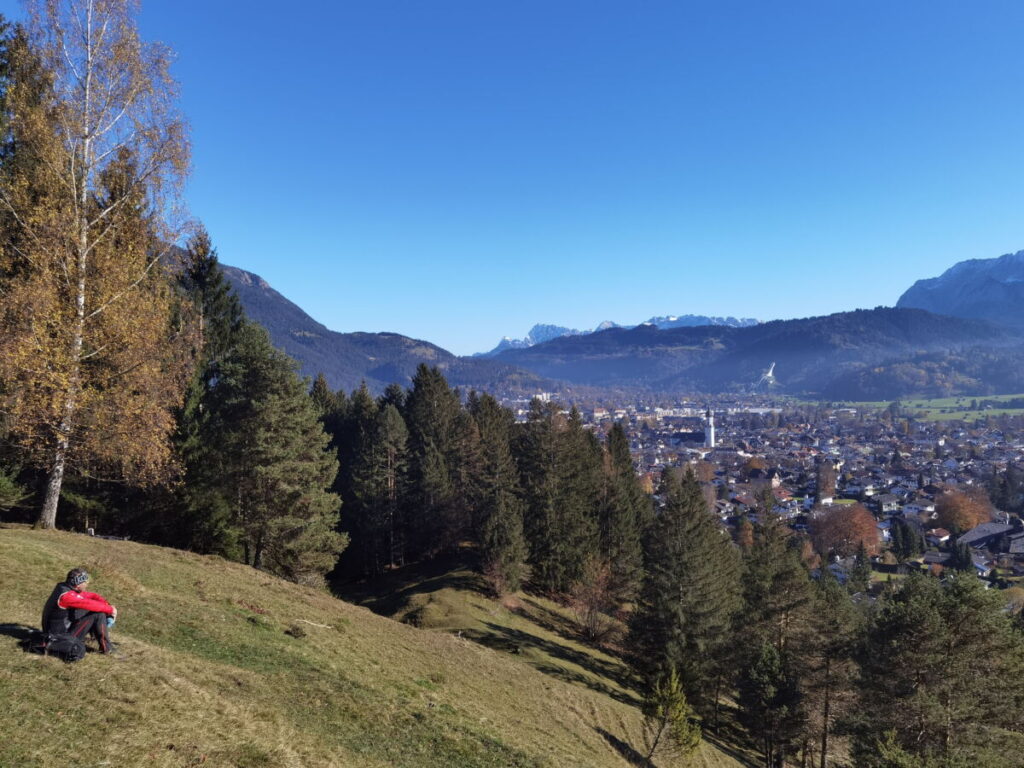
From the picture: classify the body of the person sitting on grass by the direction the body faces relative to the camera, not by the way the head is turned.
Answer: to the viewer's right

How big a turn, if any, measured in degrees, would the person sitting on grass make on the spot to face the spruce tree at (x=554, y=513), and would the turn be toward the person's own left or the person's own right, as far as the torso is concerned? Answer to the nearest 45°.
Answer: approximately 45° to the person's own left

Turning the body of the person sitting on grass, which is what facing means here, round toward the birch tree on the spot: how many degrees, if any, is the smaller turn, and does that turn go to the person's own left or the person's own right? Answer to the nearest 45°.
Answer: approximately 90° to the person's own left

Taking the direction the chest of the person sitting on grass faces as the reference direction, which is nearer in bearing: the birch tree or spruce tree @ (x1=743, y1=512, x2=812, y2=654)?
the spruce tree

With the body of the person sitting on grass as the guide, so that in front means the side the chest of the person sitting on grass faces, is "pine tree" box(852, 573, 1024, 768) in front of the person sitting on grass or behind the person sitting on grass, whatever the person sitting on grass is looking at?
in front

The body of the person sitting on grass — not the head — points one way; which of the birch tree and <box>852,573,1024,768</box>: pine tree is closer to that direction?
the pine tree
